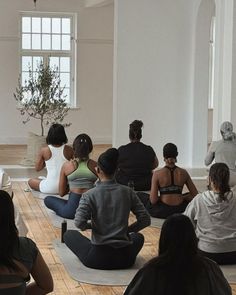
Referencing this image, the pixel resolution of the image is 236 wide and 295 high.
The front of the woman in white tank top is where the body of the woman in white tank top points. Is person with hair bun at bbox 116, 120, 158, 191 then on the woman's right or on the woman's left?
on the woman's right

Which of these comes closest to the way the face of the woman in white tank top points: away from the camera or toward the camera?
away from the camera

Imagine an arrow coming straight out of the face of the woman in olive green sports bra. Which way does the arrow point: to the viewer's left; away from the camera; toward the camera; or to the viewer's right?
away from the camera

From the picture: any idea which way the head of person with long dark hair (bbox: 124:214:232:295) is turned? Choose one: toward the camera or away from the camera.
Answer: away from the camera

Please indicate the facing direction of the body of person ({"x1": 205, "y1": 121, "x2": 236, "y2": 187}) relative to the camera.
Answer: away from the camera

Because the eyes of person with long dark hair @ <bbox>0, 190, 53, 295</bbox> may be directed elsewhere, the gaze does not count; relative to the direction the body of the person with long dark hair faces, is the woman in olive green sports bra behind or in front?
in front

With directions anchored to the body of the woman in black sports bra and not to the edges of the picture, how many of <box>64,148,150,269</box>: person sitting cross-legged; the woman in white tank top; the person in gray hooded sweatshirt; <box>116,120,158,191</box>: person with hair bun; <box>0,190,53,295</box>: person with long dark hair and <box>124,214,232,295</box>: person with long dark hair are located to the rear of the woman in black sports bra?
4

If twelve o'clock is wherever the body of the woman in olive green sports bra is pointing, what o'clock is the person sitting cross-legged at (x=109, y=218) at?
The person sitting cross-legged is roughly at 6 o'clock from the woman in olive green sports bra.

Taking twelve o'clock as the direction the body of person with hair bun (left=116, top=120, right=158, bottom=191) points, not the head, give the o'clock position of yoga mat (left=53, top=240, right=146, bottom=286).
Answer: The yoga mat is roughly at 6 o'clock from the person with hair bun.

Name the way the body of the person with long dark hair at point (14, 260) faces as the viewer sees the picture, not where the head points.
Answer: away from the camera

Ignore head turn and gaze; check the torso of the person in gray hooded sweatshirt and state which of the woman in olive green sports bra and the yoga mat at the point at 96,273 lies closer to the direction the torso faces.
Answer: the woman in olive green sports bra

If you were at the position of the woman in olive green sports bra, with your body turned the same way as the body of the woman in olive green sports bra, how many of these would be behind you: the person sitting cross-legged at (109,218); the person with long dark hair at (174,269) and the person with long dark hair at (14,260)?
3

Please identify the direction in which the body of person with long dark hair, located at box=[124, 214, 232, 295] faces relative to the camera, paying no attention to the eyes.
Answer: away from the camera

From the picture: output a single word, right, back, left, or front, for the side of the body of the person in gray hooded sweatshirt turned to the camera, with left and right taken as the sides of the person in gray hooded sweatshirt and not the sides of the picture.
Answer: back

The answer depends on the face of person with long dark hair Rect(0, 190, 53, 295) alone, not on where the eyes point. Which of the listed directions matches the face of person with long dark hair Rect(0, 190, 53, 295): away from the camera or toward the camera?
away from the camera
